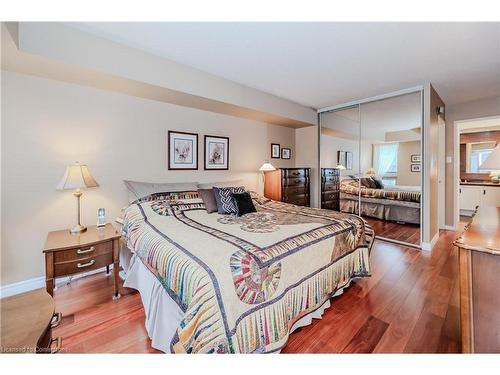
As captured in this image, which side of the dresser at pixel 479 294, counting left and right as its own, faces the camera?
left

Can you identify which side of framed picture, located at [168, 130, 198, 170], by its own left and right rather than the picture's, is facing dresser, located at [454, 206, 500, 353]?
front

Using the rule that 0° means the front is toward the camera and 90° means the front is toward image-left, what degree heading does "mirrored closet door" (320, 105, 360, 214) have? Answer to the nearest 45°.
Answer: approximately 45°

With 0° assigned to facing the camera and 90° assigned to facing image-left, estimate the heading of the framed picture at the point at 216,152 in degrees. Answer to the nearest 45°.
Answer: approximately 315°

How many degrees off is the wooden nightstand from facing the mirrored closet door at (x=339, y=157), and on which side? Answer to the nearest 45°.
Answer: approximately 90° to its left

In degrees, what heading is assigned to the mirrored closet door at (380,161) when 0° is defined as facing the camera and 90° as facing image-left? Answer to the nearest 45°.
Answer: approximately 45°

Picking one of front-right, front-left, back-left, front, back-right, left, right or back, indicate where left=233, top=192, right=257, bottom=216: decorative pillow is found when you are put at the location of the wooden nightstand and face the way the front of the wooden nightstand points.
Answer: left

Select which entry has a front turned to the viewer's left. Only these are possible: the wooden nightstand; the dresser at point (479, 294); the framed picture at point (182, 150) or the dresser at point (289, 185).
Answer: the dresser at point (479, 294)

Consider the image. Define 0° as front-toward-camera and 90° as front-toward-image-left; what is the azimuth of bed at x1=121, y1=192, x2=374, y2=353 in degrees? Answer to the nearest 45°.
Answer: approximately 315°

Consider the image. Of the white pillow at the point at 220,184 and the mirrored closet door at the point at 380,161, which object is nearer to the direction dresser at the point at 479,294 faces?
the white pillow
